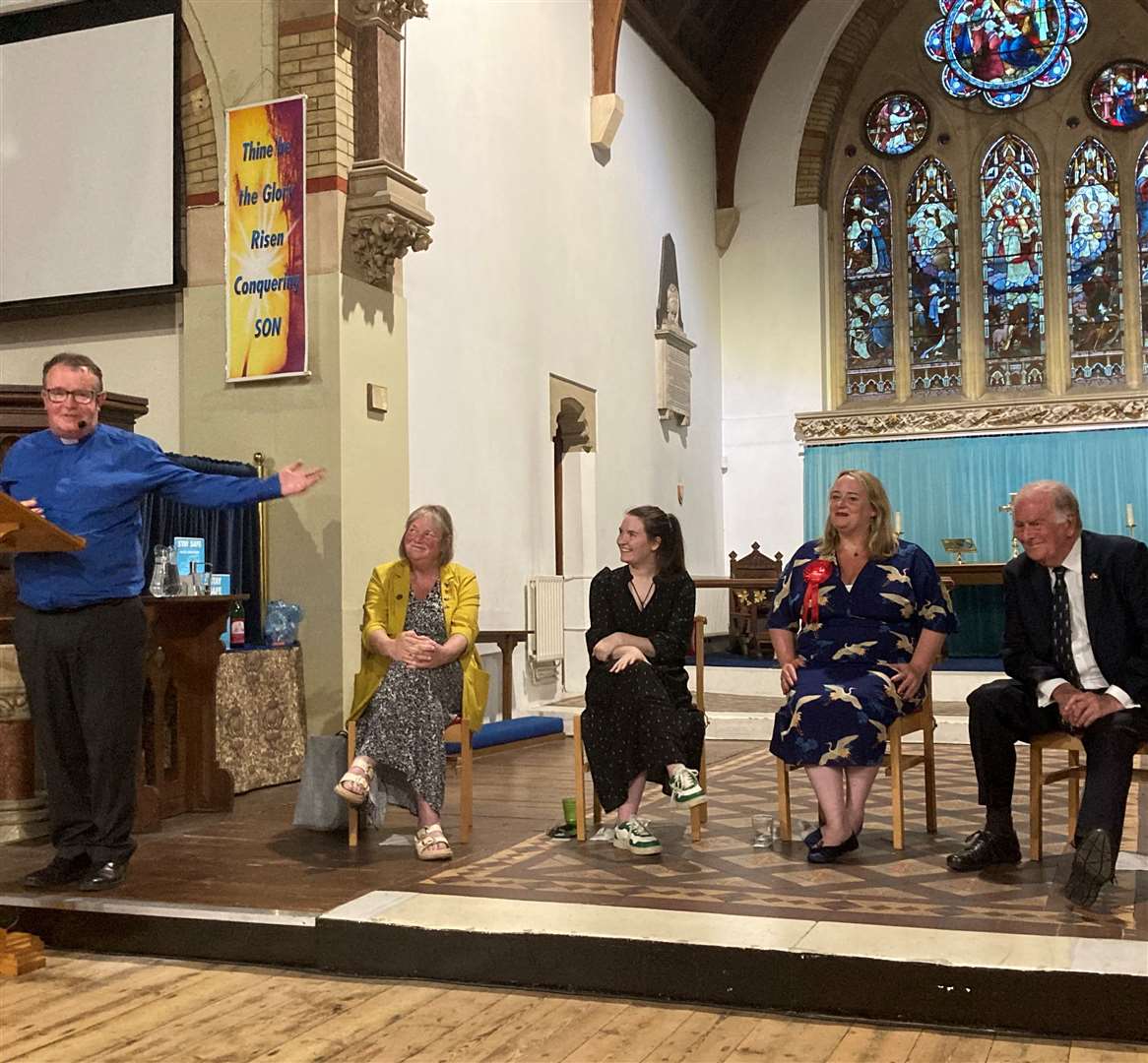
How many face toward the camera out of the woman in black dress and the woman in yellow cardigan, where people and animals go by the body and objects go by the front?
2

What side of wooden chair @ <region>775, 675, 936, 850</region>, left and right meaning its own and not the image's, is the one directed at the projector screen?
right

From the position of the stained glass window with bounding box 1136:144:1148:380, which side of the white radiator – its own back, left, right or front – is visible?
left

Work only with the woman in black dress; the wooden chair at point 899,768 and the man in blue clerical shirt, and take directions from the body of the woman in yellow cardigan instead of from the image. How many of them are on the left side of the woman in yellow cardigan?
2

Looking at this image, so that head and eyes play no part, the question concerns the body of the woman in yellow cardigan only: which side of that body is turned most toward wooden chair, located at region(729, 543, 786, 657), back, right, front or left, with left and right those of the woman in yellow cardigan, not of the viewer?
back

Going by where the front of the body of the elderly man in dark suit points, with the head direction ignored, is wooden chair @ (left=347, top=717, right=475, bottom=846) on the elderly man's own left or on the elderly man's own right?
on the elderly man's own right

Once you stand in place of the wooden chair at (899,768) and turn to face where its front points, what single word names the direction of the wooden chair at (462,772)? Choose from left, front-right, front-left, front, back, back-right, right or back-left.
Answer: front-right

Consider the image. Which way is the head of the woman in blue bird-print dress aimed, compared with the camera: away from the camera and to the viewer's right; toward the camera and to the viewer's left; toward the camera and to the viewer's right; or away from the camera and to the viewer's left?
toward the camera and to the viewer's left

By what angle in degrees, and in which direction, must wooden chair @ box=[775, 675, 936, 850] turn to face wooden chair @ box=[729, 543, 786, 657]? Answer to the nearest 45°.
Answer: approximately 135° to its right

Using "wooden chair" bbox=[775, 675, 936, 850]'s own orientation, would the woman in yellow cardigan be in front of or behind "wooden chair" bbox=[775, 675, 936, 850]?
in front

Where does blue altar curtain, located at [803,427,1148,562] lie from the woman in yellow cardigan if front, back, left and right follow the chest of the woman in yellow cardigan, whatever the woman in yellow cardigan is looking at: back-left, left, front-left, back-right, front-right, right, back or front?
back-left

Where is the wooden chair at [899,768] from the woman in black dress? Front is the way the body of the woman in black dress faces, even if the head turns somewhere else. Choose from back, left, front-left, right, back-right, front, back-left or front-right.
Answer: left

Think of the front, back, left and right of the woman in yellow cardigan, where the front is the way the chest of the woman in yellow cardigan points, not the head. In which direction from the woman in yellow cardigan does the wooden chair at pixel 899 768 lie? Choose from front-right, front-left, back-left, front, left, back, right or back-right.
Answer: left
